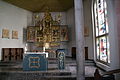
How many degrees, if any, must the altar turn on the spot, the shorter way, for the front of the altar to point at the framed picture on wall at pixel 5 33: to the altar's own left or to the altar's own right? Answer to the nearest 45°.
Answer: approximately 135° to the altar's own right

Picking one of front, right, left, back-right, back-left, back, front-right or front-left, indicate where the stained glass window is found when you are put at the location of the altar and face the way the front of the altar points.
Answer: left

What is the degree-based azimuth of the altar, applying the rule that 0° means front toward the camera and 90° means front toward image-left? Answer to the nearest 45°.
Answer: approximately 0°
